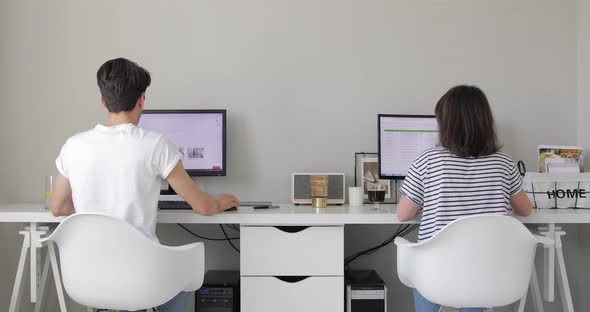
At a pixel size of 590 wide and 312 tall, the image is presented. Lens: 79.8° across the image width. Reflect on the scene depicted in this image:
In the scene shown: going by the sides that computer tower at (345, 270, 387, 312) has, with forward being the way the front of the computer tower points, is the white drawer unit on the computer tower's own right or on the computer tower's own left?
on the computer tower's own right

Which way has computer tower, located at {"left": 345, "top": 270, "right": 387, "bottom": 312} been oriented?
toward the camera

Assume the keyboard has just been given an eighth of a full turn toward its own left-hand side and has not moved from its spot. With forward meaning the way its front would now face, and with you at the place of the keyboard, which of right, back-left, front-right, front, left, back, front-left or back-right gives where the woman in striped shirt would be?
front

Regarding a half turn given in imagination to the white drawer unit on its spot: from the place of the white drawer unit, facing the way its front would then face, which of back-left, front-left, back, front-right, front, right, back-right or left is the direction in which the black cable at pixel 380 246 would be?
front-right

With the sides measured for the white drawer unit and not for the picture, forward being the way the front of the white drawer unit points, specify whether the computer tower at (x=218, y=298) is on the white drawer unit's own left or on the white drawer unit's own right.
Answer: on the white drawer unit's own right

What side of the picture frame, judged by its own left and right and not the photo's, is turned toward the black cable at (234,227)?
right

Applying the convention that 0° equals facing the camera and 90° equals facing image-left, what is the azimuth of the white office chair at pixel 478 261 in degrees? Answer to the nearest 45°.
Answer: approximately 135°

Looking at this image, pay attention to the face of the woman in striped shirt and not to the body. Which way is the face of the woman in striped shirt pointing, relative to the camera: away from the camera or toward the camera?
away from the camera

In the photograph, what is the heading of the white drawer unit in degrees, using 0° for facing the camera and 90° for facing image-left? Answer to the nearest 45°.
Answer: approximately 0°

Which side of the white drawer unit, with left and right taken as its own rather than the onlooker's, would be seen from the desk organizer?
left

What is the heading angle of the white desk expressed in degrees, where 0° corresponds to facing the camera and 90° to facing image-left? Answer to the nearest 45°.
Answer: approximately 0°

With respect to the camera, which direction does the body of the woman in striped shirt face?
away from the camera

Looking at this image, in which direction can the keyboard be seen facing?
toward the camera

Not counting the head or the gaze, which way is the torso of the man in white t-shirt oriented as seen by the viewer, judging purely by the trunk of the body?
away from the camera

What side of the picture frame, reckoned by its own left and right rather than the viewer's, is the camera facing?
front

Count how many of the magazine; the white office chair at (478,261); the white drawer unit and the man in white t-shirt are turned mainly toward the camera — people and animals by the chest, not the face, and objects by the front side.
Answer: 2
